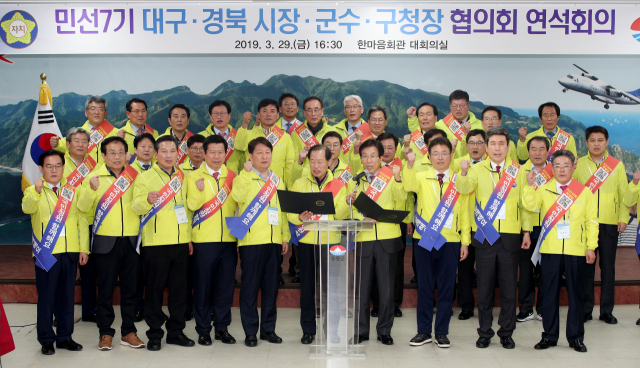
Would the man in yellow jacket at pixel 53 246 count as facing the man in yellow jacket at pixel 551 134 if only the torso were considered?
no

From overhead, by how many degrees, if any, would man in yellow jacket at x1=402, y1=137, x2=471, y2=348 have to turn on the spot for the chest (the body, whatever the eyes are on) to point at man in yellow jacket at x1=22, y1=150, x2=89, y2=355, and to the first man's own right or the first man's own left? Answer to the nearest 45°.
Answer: approximately 90° to the first man's own right

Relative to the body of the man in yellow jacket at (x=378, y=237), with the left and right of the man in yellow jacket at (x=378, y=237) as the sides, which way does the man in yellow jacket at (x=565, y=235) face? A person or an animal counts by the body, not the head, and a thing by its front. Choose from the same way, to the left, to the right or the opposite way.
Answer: the same way

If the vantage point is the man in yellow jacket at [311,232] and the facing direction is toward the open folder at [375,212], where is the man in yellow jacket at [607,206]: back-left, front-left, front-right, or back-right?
front-left

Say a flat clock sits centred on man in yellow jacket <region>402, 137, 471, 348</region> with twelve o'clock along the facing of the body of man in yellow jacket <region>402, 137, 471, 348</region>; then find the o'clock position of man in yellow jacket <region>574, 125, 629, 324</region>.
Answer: man in yellow jacket <region>574, 125, 629, 324</region> is roughly at 8 o'clock from man in yellow jacket <region>402, 137, 471, 348</region>.

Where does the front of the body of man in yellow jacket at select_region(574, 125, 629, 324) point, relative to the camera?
toward the camera

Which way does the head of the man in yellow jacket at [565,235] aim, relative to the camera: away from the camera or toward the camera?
toward the camera

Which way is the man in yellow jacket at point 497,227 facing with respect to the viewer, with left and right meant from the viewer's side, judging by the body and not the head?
facing the viewer

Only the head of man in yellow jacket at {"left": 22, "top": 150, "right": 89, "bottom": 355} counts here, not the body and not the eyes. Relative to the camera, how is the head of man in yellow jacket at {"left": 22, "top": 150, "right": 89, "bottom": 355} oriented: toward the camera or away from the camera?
toward the camera

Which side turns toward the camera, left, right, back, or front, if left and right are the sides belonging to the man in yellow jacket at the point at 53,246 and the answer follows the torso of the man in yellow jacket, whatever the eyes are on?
front

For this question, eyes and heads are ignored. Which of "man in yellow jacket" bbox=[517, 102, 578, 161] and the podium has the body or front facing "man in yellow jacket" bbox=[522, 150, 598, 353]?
"man in yellow jacket" bbox=[517, 102, 578, 161]

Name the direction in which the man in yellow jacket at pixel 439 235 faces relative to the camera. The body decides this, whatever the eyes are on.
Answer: toward the camera

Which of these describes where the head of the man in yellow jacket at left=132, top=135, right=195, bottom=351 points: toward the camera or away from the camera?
toward the camera

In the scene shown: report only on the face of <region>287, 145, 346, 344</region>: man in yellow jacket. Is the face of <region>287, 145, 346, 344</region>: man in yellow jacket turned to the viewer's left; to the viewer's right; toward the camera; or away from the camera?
toward the camera

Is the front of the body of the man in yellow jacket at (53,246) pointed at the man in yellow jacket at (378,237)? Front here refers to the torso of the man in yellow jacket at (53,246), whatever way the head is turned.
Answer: no

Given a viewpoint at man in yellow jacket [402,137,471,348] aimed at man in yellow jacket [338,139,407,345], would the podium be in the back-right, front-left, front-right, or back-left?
front-left

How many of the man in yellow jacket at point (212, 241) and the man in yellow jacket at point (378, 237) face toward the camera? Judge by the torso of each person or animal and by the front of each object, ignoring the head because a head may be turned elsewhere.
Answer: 2
